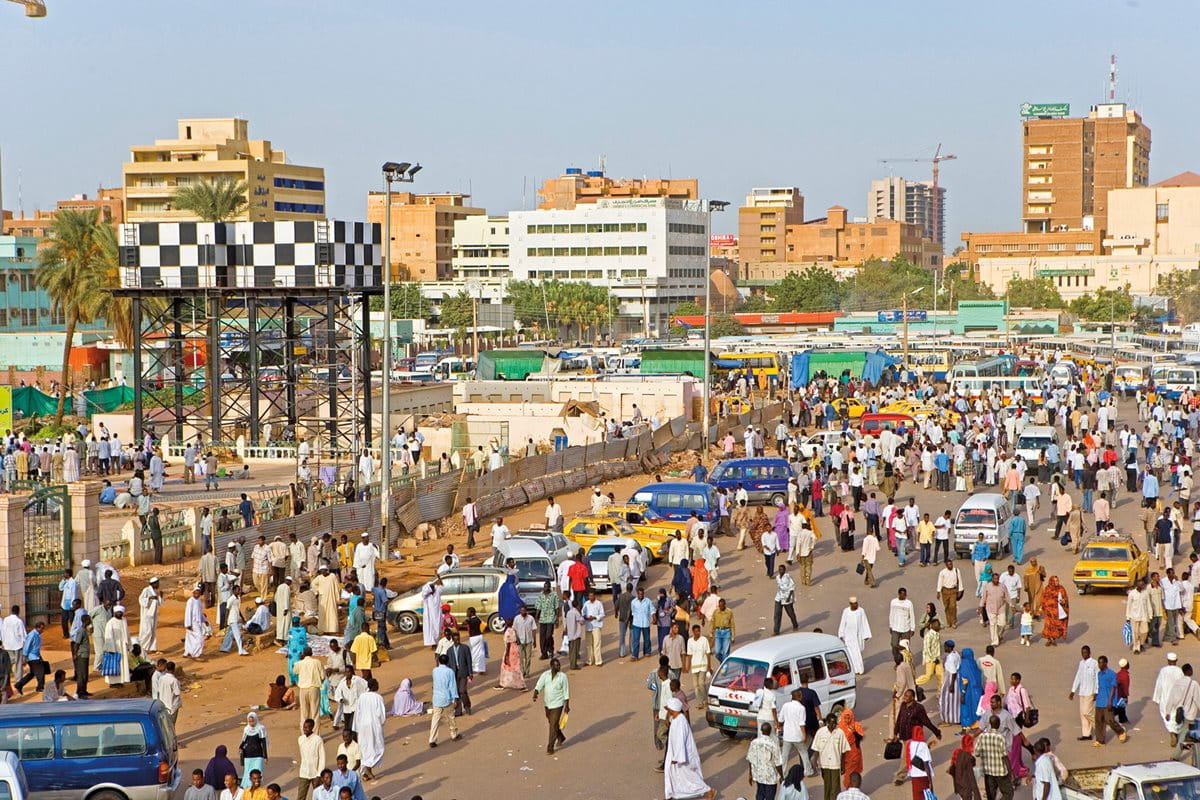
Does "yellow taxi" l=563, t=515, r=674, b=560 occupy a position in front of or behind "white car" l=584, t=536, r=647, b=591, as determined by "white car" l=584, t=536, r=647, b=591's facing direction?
behind

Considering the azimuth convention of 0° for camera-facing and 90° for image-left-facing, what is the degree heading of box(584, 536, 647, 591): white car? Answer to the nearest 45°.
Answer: approximately 45°

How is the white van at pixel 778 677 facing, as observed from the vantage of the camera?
facing the viewer and to the left of the viewer

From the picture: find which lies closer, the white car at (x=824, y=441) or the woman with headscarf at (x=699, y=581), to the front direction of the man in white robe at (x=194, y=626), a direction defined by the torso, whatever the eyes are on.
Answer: the woman with headscarf

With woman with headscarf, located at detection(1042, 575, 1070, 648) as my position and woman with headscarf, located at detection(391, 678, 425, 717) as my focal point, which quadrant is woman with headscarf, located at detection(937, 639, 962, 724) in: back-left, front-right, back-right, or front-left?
front-left

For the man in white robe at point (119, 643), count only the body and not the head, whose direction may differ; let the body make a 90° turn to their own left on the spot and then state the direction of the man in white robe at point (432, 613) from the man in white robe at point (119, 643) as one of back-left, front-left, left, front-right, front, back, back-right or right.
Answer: front

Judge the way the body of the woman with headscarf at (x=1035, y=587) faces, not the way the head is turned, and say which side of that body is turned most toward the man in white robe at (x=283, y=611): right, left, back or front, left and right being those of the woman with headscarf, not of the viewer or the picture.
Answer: right

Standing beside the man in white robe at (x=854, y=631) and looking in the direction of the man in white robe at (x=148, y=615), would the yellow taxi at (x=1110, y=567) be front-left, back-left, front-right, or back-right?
back-right

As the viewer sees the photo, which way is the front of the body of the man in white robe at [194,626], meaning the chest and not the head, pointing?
toward the camera

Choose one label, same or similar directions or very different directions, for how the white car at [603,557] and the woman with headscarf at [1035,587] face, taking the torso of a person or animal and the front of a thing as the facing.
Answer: same or similar directions
